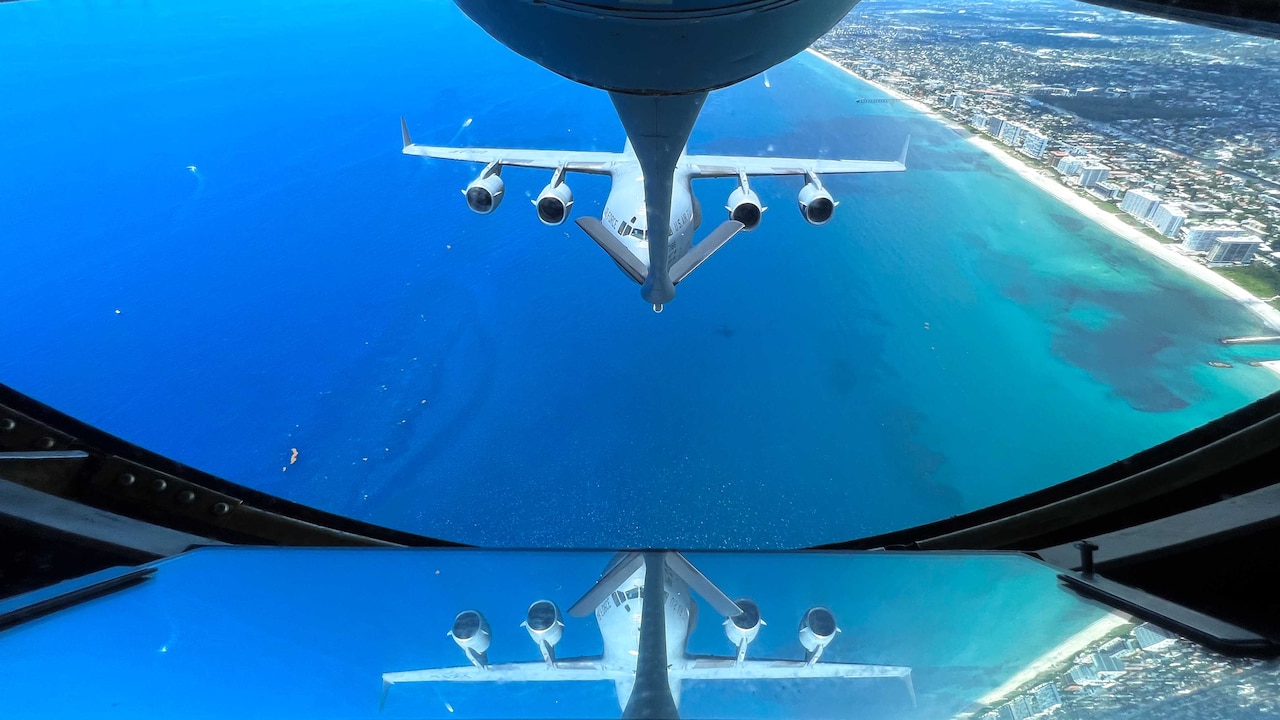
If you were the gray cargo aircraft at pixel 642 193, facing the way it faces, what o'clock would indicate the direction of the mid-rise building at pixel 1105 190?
The mid-rise building is roughly at 8 o'clock from the gray cargo aircraft.

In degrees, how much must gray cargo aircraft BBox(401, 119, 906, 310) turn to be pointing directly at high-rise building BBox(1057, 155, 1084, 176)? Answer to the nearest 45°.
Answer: approximately 135° to its left

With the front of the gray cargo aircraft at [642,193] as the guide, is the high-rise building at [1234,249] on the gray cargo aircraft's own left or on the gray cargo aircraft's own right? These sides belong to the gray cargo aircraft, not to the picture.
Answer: on the gray cargo aircraft's own left

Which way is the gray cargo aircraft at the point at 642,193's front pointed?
toward the camera

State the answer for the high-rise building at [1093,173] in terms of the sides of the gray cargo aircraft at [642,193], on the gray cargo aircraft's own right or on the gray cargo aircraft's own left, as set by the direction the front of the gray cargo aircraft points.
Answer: on the gray cargo aircraft's own left

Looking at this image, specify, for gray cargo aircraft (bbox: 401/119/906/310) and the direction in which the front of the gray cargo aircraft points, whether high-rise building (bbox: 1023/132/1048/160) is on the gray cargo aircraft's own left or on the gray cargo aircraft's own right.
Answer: on the gray cargo aircraft's own left
